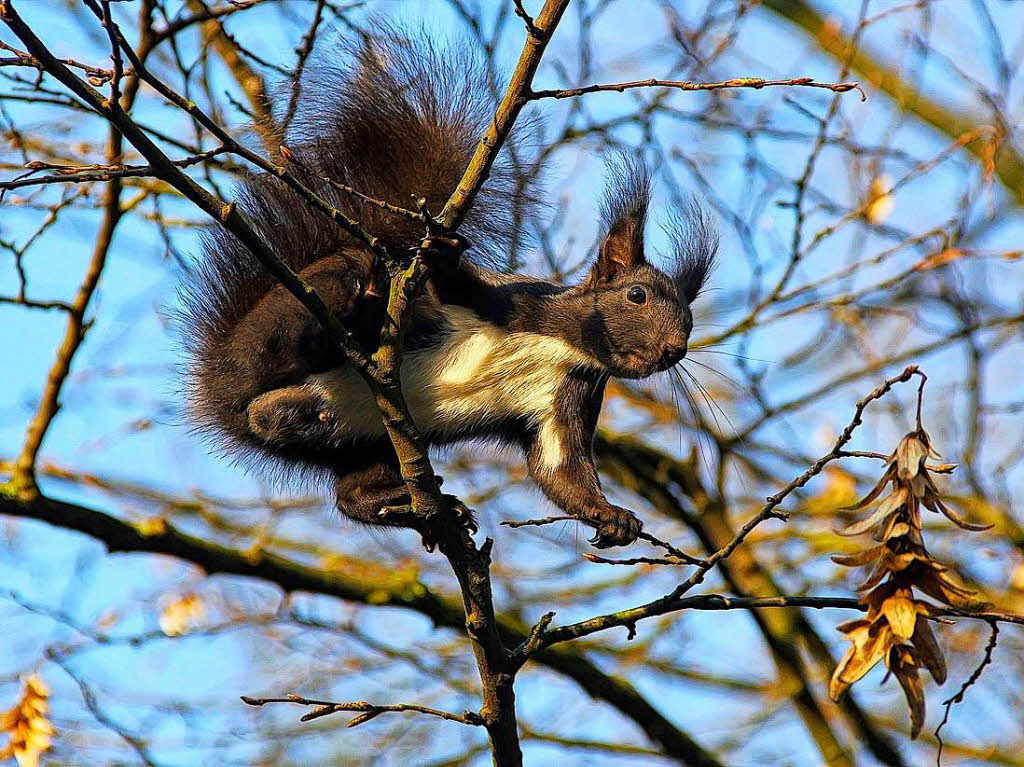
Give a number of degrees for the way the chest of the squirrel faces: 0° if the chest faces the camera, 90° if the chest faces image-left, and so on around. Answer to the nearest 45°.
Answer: approximately 270°

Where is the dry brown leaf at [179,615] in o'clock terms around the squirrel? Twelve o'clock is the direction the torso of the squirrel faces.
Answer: The dry brown leaf is roughly at 8 o'clock from the squirrel.

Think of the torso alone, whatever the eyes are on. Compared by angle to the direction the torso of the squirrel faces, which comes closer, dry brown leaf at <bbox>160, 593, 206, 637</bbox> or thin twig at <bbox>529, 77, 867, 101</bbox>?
the thin twig
